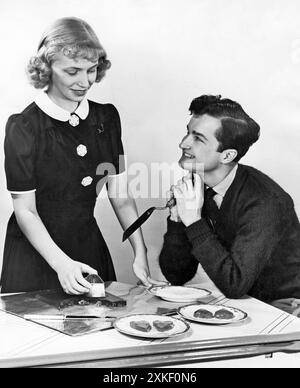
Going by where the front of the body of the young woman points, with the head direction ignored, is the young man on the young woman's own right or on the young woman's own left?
on the young woman's own left

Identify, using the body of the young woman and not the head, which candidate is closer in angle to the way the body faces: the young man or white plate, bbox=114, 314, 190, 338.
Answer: the white plate

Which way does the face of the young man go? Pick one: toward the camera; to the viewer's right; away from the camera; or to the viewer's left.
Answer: to the viewer's left

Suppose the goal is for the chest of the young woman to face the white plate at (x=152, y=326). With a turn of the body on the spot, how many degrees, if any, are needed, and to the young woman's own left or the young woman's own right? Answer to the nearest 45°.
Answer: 0° — they already face it

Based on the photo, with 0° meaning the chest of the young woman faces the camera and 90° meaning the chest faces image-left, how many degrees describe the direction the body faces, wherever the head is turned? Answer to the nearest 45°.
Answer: approximately 315°

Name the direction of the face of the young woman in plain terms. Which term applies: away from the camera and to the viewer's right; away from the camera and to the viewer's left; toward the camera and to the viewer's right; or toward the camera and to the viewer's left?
toward the camera and to the viewer's right

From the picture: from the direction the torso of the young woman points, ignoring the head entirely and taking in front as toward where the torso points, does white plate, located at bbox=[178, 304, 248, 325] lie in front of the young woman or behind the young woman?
in front

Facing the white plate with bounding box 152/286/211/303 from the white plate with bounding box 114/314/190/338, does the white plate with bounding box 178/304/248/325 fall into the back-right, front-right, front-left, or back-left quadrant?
front-right

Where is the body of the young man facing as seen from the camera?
to the viewer's left

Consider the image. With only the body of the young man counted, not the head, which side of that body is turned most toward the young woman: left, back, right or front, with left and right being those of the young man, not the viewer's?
front

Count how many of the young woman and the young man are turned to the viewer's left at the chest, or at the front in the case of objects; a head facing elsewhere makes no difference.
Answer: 1
